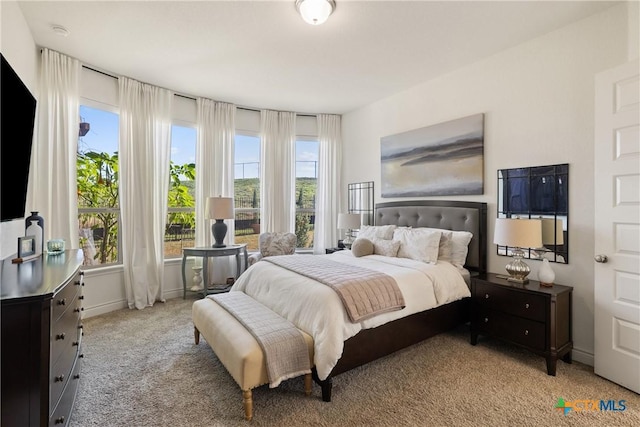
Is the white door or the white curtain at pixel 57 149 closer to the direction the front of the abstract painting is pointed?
the white curtain

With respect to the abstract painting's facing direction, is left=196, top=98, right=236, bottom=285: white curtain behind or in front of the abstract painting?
in front

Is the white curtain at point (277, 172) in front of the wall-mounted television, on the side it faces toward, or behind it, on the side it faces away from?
in front

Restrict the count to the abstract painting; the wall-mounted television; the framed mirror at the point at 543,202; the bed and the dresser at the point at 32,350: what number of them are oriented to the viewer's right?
2

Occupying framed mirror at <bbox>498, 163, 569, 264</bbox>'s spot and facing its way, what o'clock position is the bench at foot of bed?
The bench at foot of bed is roughly at 12 o'clock from the framed mirror.

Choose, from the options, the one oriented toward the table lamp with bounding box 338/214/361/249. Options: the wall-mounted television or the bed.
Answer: the wall-mounted television

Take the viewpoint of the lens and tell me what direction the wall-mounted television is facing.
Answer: facing to the right of the viewer

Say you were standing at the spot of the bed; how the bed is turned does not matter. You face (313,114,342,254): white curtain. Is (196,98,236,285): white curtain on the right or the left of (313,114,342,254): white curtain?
left

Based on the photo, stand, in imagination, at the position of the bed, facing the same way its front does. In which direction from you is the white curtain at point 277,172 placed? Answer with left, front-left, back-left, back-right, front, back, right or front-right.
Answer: right

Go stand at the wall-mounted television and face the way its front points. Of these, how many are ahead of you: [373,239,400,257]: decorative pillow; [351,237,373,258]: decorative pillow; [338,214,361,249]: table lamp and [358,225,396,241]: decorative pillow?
4

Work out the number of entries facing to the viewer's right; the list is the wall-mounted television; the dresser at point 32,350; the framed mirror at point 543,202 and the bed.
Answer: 2

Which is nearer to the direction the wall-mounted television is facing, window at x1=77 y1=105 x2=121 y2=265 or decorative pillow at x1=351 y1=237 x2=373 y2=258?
the decorative pillow

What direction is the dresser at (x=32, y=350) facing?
to the viewer's right

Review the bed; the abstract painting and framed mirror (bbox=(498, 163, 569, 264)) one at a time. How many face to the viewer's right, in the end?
0

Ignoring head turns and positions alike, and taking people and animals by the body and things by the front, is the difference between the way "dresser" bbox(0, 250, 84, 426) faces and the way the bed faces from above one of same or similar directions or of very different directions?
very different directions

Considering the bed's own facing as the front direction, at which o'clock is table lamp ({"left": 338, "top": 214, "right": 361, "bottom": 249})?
The table lamp is roughly at 4 o'clock from the bed.
